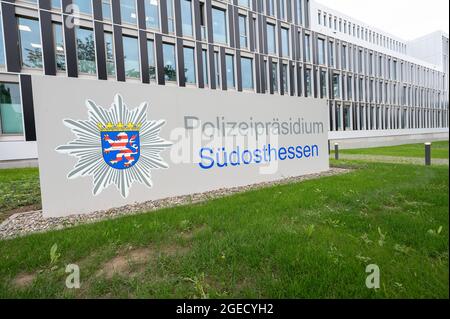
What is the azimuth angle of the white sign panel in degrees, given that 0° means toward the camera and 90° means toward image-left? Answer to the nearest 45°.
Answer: approximately 315°
